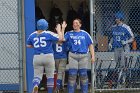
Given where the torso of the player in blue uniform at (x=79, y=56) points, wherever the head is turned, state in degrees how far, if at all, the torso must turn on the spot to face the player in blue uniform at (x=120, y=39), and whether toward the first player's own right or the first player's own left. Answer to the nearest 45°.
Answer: approximately 135° to the first player's own left

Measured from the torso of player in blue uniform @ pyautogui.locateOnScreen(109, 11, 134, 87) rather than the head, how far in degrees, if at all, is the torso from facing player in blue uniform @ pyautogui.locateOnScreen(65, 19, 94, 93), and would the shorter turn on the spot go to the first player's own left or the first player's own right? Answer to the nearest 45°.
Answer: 0° — they already face them

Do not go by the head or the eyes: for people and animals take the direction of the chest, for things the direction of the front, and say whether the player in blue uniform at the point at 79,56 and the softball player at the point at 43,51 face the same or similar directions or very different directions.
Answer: very different directions

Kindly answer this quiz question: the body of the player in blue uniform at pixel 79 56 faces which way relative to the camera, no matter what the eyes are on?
toward the camera

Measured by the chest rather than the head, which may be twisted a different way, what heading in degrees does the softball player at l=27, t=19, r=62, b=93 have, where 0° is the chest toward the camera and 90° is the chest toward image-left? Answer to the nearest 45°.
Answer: approximately 180°

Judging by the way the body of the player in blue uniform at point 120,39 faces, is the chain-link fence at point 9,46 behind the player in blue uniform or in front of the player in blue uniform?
in front

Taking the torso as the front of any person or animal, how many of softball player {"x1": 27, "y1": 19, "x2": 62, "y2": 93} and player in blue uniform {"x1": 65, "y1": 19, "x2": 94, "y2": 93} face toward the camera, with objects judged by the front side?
1

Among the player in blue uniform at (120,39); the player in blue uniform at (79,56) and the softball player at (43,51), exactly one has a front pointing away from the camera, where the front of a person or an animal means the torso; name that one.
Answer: the softball player

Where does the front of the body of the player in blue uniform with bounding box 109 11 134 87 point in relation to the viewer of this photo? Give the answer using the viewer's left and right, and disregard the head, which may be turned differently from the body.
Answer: facing the viewer and to the left of the viewer

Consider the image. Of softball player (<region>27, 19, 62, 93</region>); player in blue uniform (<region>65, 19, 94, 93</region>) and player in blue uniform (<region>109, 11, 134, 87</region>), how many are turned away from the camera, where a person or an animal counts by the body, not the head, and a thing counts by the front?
1

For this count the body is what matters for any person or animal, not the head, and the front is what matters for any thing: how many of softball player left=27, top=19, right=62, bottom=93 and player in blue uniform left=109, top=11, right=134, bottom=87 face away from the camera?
1

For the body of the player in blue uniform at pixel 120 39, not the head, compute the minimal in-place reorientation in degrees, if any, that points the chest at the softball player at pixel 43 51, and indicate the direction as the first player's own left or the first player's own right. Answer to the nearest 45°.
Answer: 0° — they already face them
